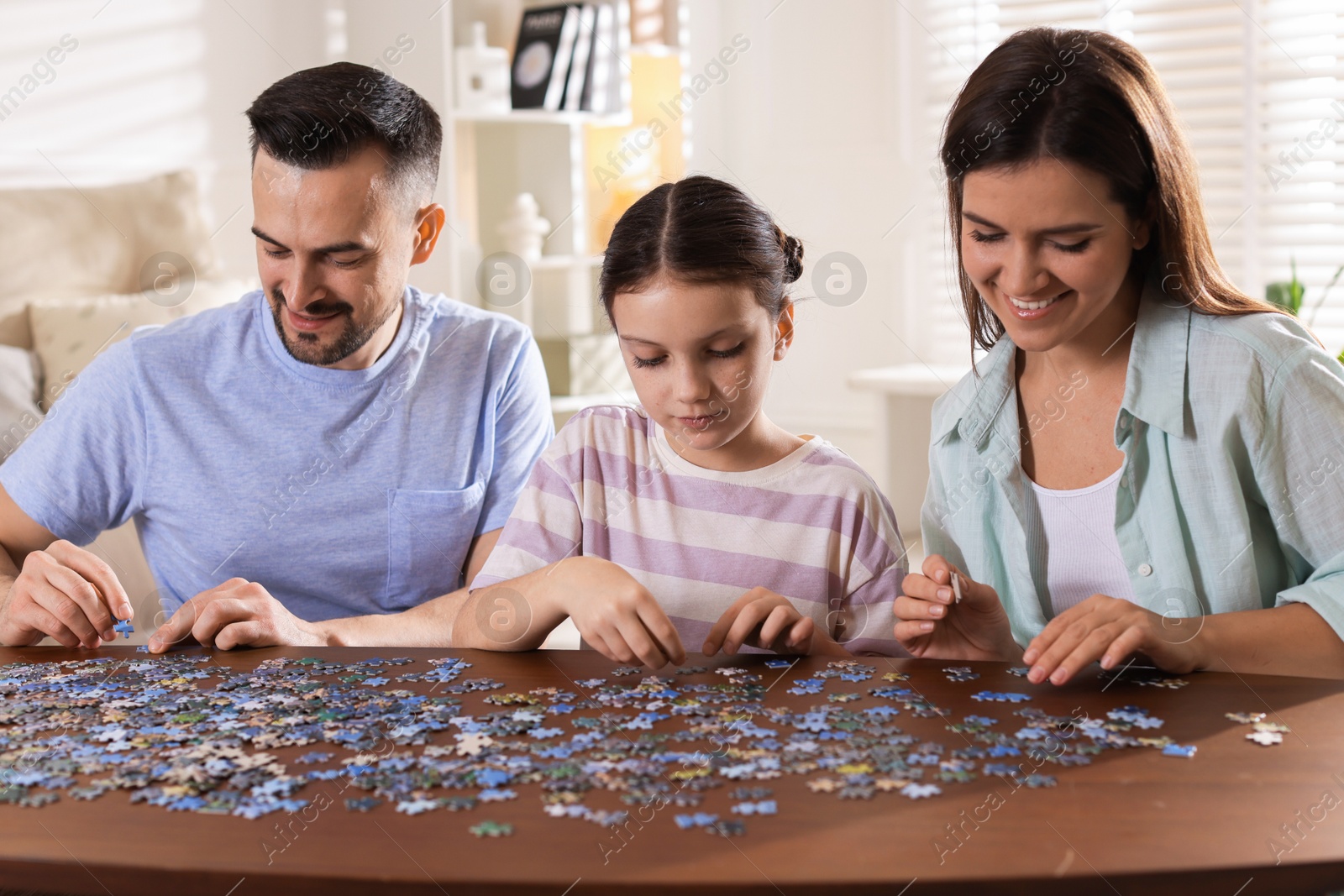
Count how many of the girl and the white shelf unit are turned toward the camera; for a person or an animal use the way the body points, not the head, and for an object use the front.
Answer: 2

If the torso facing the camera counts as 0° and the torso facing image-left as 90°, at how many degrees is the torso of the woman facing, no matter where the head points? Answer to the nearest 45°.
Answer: approximately 45°

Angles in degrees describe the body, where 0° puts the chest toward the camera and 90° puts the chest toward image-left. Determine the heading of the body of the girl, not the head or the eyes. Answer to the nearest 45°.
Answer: approximately 0°

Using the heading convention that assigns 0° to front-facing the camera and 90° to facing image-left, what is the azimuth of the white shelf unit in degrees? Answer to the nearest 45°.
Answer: approximately 0°

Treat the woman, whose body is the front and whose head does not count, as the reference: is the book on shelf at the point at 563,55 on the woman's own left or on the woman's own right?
on the woman's own right

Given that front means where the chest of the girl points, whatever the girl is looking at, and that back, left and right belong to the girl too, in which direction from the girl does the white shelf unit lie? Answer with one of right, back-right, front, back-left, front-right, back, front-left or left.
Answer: back

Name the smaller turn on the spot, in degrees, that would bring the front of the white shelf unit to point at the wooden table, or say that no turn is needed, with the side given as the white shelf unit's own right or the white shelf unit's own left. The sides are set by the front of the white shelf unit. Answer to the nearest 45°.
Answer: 0° — it already faces it

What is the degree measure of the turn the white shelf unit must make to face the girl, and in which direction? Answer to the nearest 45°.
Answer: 0° — it already faces them
